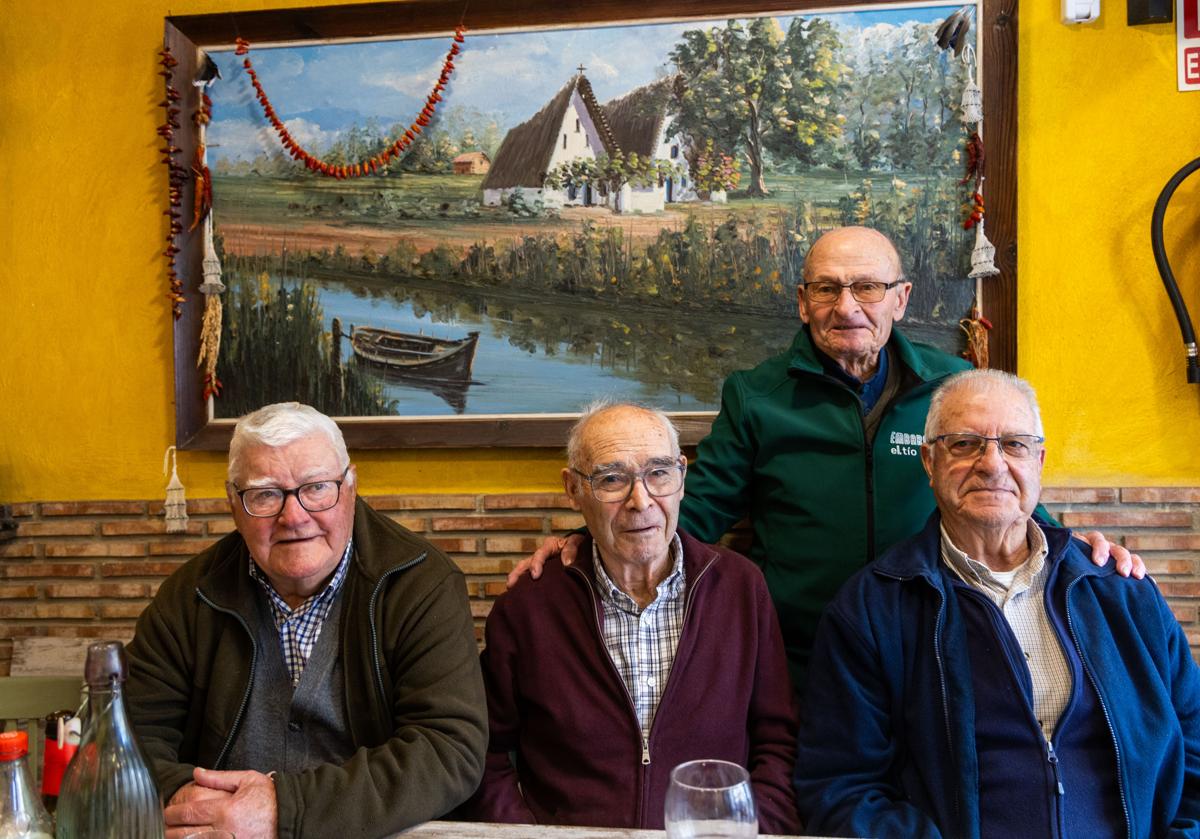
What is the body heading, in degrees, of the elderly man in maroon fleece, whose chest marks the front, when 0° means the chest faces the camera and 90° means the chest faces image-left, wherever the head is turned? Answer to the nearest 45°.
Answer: approximately 0°

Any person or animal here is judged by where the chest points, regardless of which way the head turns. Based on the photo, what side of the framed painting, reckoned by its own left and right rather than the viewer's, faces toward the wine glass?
front

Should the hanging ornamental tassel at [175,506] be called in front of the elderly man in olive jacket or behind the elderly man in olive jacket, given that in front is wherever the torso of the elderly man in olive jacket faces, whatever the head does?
behind

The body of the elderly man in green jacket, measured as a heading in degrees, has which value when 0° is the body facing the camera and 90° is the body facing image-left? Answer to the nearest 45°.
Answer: approximately 0°

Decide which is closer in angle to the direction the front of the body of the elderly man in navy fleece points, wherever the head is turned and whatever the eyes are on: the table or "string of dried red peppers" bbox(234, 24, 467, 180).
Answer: the table

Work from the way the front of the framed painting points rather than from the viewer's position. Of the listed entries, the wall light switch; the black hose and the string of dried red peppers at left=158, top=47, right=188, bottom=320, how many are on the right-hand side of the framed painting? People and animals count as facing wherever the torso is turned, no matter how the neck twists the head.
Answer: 1
